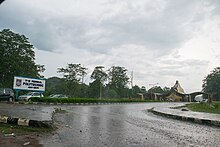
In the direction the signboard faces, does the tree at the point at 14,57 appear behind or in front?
behind

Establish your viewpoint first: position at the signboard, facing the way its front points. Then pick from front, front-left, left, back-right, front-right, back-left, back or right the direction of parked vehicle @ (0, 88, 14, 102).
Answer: back-right

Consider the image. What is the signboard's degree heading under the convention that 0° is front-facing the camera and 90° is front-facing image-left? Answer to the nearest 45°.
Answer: approximately 0°
